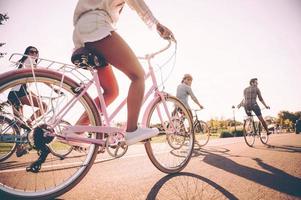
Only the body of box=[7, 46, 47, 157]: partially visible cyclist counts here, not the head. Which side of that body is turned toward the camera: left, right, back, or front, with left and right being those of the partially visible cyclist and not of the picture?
right

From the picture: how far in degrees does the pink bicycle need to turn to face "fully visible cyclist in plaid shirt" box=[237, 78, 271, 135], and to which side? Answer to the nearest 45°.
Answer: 0° — it already faces them

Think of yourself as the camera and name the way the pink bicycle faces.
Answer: facing away from the viewer and to the right of the viewer

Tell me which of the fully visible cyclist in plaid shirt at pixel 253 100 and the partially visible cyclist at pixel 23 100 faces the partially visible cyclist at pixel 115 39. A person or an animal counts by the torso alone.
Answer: the partially visible cyclist at pixel 23 100

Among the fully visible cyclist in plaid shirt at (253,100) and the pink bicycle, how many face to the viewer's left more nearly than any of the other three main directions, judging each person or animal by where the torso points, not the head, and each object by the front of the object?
0

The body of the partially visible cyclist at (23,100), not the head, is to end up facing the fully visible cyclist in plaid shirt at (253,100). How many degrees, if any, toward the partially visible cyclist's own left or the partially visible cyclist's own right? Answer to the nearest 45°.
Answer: approximately 45° to the partially visible cyclist's own left

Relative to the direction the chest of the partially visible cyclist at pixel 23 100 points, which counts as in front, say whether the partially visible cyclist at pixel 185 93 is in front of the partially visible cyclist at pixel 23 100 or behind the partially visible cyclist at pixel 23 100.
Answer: in front

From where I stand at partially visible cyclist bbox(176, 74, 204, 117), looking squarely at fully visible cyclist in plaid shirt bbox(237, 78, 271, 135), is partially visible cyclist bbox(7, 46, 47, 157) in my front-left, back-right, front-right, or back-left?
back-right
